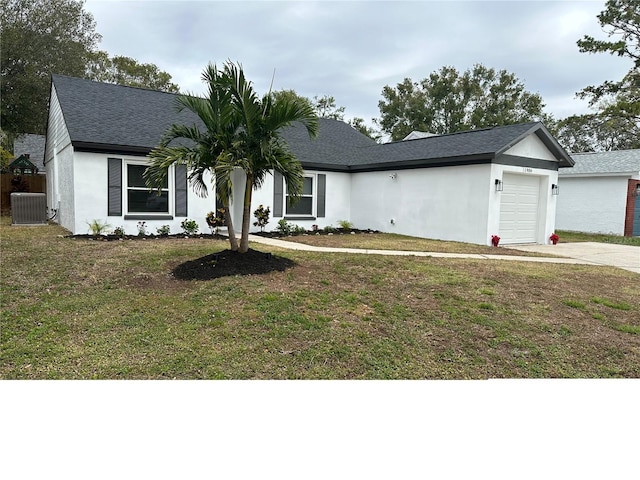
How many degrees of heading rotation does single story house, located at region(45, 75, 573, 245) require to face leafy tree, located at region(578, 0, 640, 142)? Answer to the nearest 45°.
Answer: approximately 90° to its left

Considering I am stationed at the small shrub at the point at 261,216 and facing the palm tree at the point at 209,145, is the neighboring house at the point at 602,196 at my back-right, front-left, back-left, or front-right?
back-left

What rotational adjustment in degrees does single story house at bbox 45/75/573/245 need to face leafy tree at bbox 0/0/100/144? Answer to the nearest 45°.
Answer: approximately 180°

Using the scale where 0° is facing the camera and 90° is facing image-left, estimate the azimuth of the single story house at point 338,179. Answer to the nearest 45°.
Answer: approximately 315°

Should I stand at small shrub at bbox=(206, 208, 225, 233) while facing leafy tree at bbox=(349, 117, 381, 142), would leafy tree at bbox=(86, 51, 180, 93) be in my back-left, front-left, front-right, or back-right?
front-left

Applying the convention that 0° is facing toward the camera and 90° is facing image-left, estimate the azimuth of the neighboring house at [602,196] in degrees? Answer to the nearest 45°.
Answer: approximately 315°

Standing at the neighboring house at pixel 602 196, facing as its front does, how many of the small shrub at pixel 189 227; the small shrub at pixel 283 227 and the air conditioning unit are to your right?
3

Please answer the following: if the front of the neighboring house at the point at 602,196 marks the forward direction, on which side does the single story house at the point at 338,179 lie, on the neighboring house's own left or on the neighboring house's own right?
on the neighboring house's own right

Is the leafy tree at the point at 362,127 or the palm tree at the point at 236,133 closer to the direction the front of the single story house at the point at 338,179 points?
the palm tree

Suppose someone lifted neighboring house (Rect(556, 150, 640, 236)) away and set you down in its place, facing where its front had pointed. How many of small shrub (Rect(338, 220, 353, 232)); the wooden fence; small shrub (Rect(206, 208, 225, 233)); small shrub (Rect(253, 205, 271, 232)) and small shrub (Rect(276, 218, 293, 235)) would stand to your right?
5

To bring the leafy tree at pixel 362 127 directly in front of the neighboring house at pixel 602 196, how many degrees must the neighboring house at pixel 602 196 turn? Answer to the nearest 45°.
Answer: approximately 180°

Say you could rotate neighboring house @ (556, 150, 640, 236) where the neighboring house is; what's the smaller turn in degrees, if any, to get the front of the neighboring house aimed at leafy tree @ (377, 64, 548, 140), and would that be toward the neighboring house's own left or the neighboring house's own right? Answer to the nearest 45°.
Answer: approximately 180°

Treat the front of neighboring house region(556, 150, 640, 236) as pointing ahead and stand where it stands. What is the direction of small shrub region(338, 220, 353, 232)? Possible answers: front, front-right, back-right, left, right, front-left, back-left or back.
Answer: right

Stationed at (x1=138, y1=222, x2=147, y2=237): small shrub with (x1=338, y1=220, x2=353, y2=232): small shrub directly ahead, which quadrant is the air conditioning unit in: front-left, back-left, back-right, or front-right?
back-left

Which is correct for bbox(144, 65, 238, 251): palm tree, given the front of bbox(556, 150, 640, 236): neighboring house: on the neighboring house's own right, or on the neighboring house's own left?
on the neighboring house's own right

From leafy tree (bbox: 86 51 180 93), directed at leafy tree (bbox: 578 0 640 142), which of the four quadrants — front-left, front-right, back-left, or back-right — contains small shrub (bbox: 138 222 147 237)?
front-right

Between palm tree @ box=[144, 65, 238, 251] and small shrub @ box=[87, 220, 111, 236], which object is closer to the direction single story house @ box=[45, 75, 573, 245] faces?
the palm tree

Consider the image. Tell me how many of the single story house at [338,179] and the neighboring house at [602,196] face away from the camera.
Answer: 0

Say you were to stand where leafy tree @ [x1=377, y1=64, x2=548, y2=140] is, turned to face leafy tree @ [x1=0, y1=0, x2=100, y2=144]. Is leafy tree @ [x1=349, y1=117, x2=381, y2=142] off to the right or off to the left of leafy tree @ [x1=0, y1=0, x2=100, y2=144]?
right

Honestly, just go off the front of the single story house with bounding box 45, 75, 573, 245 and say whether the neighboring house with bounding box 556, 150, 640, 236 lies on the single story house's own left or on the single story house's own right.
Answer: on the single story house's own left
